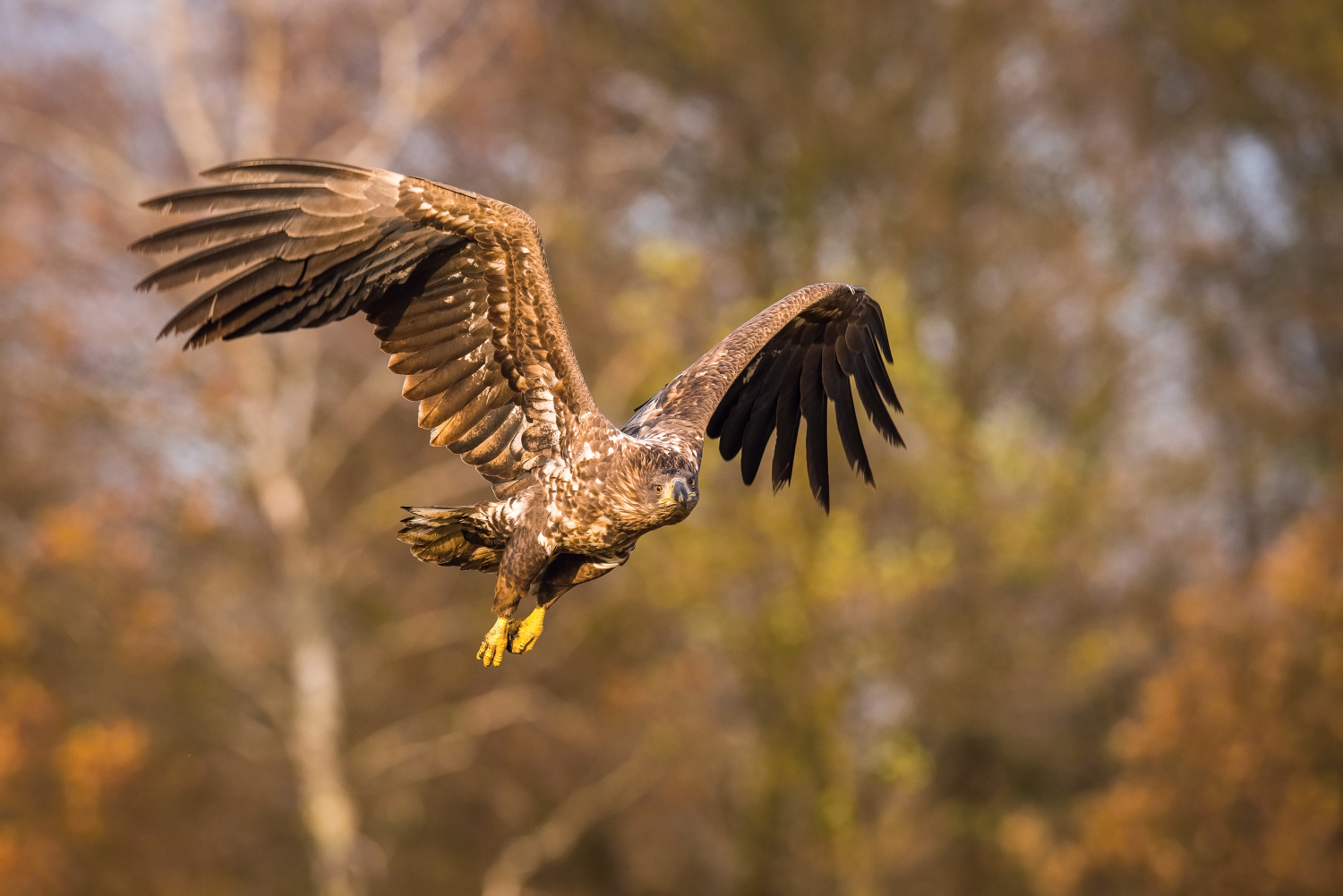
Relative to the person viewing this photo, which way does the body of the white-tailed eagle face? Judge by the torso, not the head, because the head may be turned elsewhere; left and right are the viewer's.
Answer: facing the viewer and to the right of the viewer
